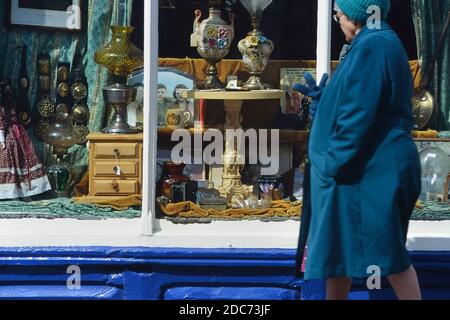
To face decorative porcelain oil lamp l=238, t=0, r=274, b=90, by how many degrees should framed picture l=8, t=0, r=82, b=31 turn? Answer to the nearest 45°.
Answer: approximately 90° to its left

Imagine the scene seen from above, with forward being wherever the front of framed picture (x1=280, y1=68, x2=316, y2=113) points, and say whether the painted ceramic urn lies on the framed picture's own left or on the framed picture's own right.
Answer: on the framed picture's own right

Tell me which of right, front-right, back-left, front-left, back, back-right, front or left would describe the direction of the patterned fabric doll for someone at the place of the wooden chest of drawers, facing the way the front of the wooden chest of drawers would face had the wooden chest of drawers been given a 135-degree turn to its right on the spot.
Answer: front-left

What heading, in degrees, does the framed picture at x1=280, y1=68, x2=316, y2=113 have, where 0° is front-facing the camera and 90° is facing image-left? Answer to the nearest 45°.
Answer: approximately 0°

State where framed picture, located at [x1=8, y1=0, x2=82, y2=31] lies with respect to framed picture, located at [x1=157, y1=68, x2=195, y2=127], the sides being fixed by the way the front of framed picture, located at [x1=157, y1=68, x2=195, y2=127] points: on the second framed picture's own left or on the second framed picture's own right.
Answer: on the second framed picture's own right

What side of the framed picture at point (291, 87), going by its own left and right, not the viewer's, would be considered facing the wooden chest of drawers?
right

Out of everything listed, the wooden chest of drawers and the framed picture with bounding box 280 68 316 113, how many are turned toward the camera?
2

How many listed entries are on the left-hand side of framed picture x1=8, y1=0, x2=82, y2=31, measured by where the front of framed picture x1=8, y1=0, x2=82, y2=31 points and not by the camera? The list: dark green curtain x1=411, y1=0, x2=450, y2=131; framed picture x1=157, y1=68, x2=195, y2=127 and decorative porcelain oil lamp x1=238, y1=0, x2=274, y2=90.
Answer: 3

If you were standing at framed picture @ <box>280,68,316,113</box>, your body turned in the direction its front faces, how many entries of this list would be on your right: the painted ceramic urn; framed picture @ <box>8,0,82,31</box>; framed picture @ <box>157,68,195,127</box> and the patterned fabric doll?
4
